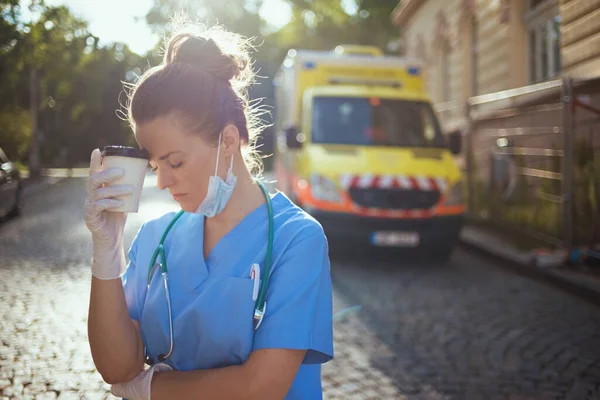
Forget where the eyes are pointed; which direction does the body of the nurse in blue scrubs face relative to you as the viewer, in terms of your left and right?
facing the viewer and to the left of the viewer

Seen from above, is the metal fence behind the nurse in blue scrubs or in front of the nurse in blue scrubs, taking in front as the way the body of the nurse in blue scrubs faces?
behind

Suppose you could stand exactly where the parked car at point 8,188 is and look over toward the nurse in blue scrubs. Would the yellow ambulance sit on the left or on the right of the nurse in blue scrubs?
left

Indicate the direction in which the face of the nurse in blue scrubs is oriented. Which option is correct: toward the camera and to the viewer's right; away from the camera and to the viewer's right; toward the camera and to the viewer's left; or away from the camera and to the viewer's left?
toward the camera and to the viewer's left
